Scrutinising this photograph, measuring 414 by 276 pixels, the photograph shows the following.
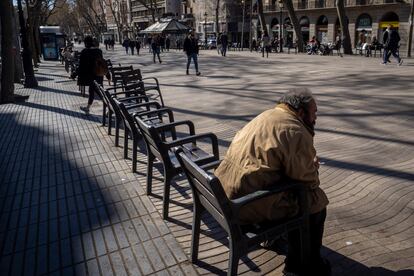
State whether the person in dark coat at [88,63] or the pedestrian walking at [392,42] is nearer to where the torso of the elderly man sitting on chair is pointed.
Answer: the pedestrian walking

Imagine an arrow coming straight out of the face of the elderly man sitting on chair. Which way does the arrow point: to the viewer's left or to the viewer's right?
to the viewer's right

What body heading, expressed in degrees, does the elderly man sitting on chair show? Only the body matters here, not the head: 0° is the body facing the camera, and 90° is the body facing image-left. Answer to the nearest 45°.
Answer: approximately 225°

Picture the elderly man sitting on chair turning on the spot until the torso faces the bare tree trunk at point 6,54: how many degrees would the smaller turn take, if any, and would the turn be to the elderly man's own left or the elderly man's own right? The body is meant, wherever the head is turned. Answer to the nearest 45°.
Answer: approximately 90° to the elderly man's own left

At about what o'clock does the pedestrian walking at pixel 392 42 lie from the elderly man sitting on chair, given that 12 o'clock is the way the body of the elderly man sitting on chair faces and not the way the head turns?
The pedestrian walking is roughly at 11 o'clock from the elderly man sitting on chair.

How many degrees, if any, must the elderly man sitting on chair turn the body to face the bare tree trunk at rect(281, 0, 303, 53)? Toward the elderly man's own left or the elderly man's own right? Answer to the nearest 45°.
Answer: approximately 45° to the elderly man's own left

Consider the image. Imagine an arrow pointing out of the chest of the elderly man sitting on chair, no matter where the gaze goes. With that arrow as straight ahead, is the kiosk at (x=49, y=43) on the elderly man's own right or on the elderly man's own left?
on the elderly man's own left

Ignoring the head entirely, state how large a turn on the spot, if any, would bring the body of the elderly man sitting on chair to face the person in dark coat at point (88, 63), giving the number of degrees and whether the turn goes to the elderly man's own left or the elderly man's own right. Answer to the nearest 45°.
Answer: approximately 90° to the elderly man's own left
